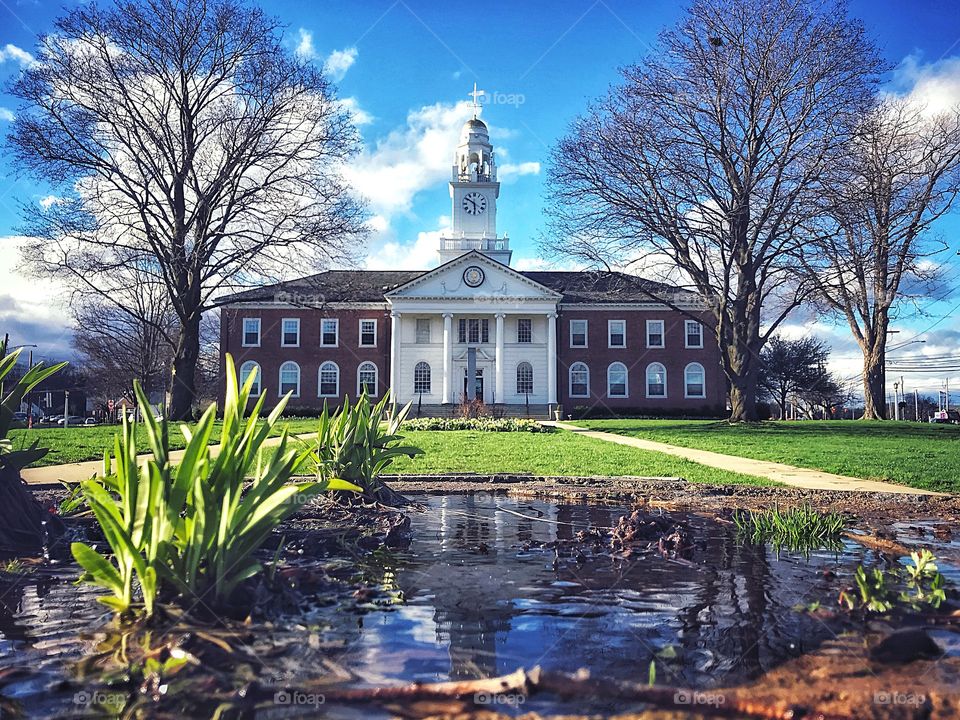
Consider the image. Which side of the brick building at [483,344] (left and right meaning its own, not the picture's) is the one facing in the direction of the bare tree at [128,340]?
right

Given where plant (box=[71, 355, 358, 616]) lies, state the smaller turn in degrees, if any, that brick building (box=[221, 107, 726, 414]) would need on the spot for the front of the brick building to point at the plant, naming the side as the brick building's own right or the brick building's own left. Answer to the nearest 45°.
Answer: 0° — it already faces it

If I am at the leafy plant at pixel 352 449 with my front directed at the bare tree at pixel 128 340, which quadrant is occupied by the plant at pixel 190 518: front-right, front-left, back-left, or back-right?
back-left

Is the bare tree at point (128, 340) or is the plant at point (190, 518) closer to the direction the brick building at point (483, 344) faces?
the plant

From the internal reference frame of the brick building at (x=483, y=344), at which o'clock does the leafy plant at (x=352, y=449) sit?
The leafy plant is roughly at 12 o'clock from the brick building.

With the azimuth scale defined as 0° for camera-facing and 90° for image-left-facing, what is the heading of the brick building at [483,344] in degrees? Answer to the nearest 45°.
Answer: approximately 0°
